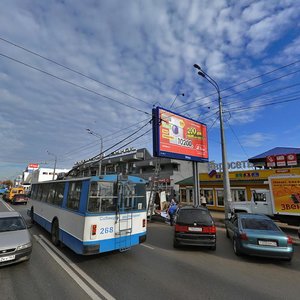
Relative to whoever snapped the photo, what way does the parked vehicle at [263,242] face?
facing away from the viewer and to the left of the viewer

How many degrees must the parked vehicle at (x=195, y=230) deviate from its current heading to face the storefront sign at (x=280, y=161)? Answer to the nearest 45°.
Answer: approximately 45° to its right

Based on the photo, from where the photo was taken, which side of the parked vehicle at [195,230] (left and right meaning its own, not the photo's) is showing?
back

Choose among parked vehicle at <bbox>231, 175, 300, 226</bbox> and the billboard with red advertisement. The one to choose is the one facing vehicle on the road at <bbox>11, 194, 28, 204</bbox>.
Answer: parked vehicle at <bbox>231, 175, 300, 226</bbox>

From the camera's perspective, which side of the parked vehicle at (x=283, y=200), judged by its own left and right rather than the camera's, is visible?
left

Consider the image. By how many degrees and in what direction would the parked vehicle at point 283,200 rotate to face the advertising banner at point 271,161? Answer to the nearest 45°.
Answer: approximately 90° to its right

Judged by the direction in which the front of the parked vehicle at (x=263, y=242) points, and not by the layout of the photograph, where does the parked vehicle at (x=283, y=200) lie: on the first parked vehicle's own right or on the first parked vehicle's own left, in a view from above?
on the first parked vehicle's own right

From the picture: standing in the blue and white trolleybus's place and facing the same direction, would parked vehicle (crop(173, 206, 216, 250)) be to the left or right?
on its right

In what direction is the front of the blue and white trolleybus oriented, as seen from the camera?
facing away from the viewer and to the left of the viewer
